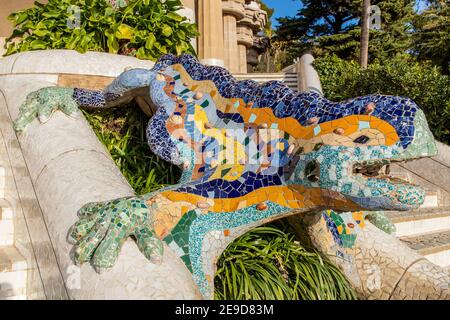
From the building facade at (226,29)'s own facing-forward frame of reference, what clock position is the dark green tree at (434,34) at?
The dark green tree is roughly at 10 o'clock from the building facade.

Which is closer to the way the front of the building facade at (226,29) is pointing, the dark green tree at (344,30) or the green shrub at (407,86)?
the green shrub

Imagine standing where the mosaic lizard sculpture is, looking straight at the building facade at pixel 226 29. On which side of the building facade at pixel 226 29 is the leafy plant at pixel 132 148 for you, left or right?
left

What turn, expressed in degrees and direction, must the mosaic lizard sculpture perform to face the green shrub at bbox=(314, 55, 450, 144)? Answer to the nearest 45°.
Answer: approximately 90° to its left

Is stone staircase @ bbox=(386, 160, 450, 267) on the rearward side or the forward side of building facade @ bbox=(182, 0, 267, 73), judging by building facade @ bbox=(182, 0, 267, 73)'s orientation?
on the forward side

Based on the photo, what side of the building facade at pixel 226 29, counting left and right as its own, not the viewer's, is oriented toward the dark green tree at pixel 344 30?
left

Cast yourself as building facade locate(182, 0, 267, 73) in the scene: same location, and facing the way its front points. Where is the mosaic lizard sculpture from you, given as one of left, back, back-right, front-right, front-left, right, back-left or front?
front-right

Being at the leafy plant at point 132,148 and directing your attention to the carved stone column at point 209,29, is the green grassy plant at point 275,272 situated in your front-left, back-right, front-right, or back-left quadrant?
back-right

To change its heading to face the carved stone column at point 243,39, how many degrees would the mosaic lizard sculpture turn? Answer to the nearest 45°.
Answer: approximately 135° to its left

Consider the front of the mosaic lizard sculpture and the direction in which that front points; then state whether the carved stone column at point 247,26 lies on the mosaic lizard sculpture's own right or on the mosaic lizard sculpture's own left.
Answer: on the mosaic lizard sculpture's own left

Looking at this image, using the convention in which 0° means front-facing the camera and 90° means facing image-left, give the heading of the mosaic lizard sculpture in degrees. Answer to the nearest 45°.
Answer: approximately 315°

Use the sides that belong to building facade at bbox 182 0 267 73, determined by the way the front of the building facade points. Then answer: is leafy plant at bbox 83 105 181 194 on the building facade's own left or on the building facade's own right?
on the building facade's own right
